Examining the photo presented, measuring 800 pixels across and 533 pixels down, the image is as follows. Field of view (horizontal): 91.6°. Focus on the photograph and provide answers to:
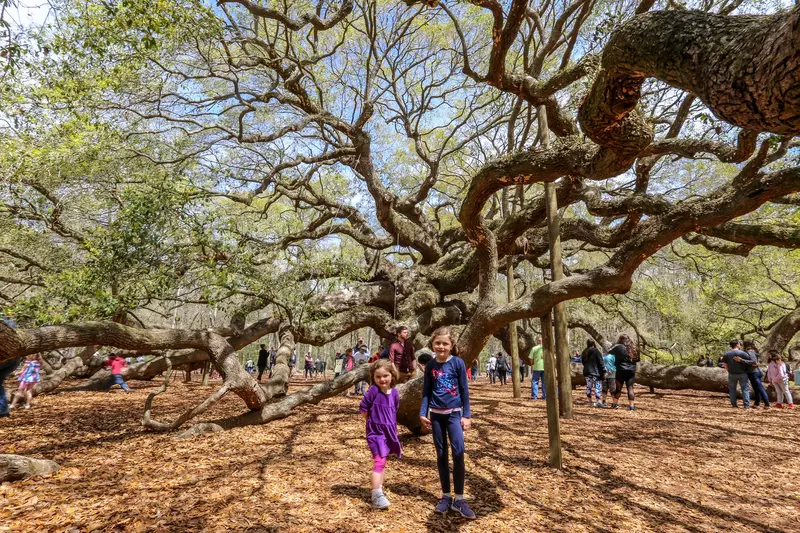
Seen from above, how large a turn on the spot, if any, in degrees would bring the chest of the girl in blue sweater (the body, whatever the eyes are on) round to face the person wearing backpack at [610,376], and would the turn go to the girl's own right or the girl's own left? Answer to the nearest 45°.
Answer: approximately 135° to the girl's own left

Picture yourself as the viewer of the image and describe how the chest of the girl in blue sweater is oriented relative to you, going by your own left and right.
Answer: facing the viewer

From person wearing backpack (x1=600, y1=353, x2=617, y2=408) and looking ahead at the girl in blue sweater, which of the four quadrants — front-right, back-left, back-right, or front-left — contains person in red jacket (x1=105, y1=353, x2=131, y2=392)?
front-right

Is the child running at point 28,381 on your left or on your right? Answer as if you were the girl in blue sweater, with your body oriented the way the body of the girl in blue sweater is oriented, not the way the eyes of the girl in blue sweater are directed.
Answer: on your right

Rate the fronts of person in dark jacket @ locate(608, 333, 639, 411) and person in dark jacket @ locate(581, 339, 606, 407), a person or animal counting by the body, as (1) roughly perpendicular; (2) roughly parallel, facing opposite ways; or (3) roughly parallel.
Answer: roughly parallel

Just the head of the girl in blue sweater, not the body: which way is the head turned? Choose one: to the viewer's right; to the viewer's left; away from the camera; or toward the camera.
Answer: toward the camera

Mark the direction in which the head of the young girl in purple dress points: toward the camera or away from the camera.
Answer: toward the camera
